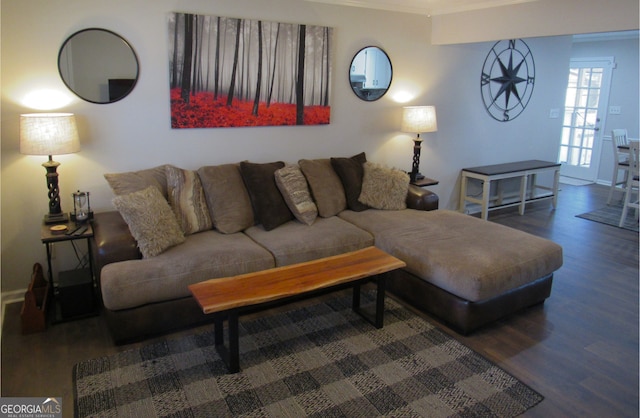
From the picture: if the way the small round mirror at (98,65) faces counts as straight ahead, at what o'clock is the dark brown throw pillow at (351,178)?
The dark brown throw pillow is roughly at 9 o'clock from the small round mirror.

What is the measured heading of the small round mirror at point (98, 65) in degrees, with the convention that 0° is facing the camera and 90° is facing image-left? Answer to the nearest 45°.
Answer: approximately 0°

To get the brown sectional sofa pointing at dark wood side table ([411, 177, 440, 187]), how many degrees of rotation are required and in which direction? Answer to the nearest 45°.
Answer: approximately 90° to its left

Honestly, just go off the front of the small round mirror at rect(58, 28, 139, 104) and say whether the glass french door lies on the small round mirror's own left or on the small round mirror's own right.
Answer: on the small round mirror's own left

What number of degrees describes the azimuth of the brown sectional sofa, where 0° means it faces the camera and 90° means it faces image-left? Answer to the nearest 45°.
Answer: approximately 315°

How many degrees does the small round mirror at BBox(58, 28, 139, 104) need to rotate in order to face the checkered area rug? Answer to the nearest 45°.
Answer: approximately 45° to its left

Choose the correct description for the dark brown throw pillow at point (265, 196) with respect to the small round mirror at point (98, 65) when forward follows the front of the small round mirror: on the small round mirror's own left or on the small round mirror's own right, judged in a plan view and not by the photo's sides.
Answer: on the small round mirror's own left
